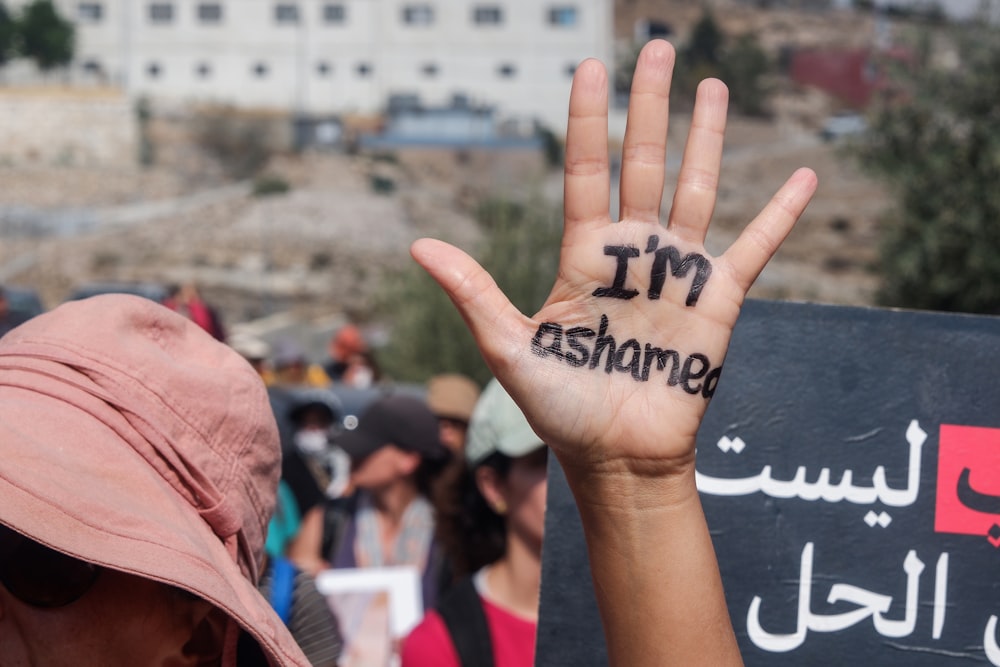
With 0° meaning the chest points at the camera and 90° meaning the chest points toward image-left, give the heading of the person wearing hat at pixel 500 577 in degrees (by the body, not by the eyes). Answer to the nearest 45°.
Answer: approximately 315°

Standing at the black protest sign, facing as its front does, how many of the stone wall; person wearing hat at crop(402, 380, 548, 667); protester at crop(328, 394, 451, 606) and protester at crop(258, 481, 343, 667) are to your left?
0

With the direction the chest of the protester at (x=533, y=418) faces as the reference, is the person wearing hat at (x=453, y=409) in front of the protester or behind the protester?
behind

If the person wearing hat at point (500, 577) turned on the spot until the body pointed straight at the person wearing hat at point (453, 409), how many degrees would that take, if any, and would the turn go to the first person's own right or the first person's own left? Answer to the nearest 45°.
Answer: approximately 135° to the first person's own left

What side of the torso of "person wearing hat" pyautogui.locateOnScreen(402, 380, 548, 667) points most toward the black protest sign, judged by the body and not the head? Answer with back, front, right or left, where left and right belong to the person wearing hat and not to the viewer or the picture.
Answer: front

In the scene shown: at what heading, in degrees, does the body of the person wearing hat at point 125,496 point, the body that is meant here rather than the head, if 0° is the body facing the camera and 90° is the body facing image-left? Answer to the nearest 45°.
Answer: approximately 45°

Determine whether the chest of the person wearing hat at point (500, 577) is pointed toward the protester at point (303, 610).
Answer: no

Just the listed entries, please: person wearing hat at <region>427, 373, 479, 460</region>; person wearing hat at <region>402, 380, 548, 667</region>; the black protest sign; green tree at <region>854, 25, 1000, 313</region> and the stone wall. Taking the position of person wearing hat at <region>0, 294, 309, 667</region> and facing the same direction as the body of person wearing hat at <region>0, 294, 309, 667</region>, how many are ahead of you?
0

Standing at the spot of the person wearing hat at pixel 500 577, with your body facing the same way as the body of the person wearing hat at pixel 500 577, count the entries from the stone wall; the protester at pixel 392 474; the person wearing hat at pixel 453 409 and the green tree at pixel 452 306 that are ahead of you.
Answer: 0

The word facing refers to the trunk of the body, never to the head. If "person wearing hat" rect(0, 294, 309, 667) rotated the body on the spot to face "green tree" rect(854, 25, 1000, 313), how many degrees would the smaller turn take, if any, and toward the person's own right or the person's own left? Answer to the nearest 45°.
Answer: approximately 180°

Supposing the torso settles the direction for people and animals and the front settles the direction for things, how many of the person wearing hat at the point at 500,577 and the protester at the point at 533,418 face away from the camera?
0

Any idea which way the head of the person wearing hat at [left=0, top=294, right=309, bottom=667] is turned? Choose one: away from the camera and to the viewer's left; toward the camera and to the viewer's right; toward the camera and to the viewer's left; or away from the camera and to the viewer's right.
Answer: toward the camera and to the viewer's left

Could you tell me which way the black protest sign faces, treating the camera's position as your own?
facing the viewer

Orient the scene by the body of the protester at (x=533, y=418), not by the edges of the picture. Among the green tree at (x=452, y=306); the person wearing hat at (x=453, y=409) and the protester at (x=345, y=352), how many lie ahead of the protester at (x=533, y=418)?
0

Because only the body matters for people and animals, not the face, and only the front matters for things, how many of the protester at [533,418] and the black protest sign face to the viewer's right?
0

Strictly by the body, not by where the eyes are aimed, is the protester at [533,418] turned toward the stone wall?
no

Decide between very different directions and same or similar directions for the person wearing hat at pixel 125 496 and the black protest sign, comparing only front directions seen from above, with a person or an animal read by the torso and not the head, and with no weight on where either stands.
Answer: same or similar directions

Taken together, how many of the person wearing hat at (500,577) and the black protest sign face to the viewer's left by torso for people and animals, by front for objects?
0
